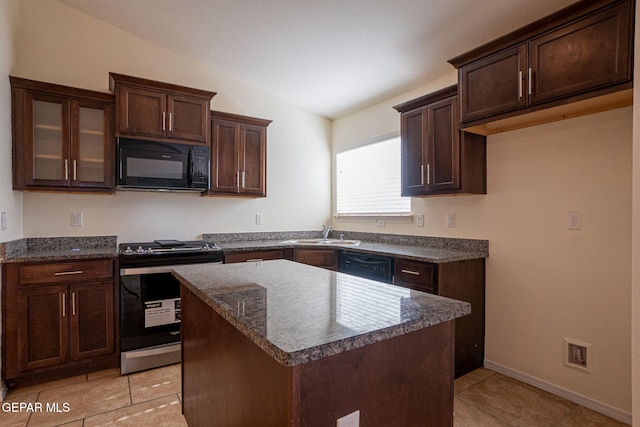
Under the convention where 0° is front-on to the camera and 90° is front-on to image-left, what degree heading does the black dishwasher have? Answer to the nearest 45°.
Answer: approximately 45°

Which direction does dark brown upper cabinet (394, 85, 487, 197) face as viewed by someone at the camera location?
facing the viewer and to the left of the viewer

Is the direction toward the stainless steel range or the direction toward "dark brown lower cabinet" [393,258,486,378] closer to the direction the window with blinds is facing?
the stainless steel range

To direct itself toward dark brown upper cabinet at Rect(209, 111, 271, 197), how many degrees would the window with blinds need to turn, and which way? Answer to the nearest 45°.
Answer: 0° — it already faces it

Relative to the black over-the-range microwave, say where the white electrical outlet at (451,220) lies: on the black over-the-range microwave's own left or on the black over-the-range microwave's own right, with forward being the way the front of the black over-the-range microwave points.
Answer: on the black over-the-range microwave's own left

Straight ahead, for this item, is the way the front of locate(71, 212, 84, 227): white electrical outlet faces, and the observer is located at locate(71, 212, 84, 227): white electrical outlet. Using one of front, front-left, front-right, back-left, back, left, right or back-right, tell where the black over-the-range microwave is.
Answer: front-left

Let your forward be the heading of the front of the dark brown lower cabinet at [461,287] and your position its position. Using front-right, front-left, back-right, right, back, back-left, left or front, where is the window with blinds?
right

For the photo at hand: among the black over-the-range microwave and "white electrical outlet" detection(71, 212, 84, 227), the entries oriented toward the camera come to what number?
2

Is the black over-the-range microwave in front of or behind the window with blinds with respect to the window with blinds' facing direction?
in front

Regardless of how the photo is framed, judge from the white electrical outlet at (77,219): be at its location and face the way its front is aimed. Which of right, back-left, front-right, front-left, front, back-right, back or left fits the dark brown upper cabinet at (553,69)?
front-left

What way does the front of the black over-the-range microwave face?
toward the camera

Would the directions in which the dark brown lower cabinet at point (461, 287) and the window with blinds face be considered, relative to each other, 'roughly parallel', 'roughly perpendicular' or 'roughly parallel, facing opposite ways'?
roughly parallel

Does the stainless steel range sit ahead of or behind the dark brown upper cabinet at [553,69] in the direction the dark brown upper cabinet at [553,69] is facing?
ahead
